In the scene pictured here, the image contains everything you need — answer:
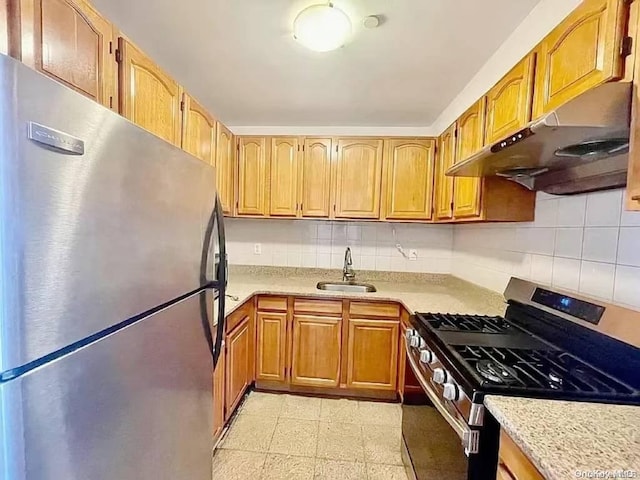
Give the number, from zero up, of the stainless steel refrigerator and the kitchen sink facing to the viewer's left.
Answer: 0

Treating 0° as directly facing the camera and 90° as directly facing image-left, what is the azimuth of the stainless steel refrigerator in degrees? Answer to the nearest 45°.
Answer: approximately 315°

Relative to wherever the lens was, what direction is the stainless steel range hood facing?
facing the viewer and to the left of the viewer

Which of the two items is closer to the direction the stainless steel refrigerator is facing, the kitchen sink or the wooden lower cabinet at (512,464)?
the wooden lower cabinet

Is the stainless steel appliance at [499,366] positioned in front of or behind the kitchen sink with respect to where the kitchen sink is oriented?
in front

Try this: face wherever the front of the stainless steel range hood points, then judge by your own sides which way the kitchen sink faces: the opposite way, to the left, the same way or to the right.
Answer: to the left

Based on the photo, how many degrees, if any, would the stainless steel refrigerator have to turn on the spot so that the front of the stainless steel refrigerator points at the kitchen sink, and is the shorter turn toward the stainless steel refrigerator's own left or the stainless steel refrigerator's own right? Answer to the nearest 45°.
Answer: approximately 90° to the stainless steel refrigerator's own left

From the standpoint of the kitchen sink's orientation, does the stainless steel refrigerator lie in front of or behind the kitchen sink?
in front

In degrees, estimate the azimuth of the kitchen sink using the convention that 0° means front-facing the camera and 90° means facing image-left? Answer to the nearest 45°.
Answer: approximately 0°

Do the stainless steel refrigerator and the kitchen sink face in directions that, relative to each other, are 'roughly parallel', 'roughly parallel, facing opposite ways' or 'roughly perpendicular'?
roughly perpendicular

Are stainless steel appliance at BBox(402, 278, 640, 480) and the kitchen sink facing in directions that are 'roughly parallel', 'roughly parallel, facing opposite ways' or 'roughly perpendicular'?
roughly perpendicular

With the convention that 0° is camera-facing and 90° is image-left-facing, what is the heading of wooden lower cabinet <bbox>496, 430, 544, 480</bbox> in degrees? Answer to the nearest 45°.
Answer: approximately 45°
